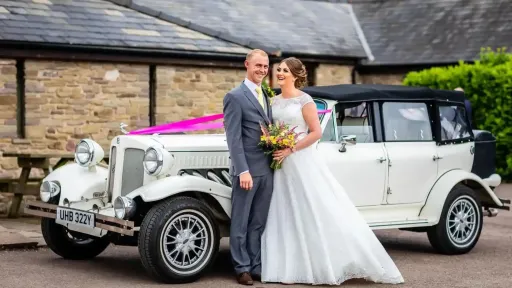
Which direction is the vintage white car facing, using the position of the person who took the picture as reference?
facing the viewer and to the left of the viewer

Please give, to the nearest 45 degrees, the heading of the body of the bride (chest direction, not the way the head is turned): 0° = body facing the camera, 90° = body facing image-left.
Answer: approximately 45°

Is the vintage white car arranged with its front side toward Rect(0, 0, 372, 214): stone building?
no

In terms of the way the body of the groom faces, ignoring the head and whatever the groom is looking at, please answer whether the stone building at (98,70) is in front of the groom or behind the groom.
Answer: behind

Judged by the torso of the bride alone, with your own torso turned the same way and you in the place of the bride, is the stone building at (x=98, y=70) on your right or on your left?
on your right

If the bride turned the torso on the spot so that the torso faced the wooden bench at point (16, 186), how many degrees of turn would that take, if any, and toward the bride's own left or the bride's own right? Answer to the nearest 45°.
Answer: approximately 90° to the bride's own right

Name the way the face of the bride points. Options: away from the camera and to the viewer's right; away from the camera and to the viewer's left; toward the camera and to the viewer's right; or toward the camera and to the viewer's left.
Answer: toward the camera and to the viewer's left

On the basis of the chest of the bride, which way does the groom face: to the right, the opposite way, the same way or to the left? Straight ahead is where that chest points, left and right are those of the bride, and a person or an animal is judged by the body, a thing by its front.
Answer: to the left

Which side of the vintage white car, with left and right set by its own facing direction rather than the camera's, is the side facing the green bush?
back

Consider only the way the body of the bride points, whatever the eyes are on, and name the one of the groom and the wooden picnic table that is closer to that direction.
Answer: the groom

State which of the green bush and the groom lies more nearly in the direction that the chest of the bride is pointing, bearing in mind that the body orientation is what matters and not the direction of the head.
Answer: the groom

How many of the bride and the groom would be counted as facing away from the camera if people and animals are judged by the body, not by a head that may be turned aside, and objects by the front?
0

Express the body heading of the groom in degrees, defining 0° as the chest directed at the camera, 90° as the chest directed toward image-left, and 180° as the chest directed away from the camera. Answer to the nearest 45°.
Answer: approximately 315°

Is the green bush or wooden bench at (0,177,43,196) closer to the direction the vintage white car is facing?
the wooden bench
